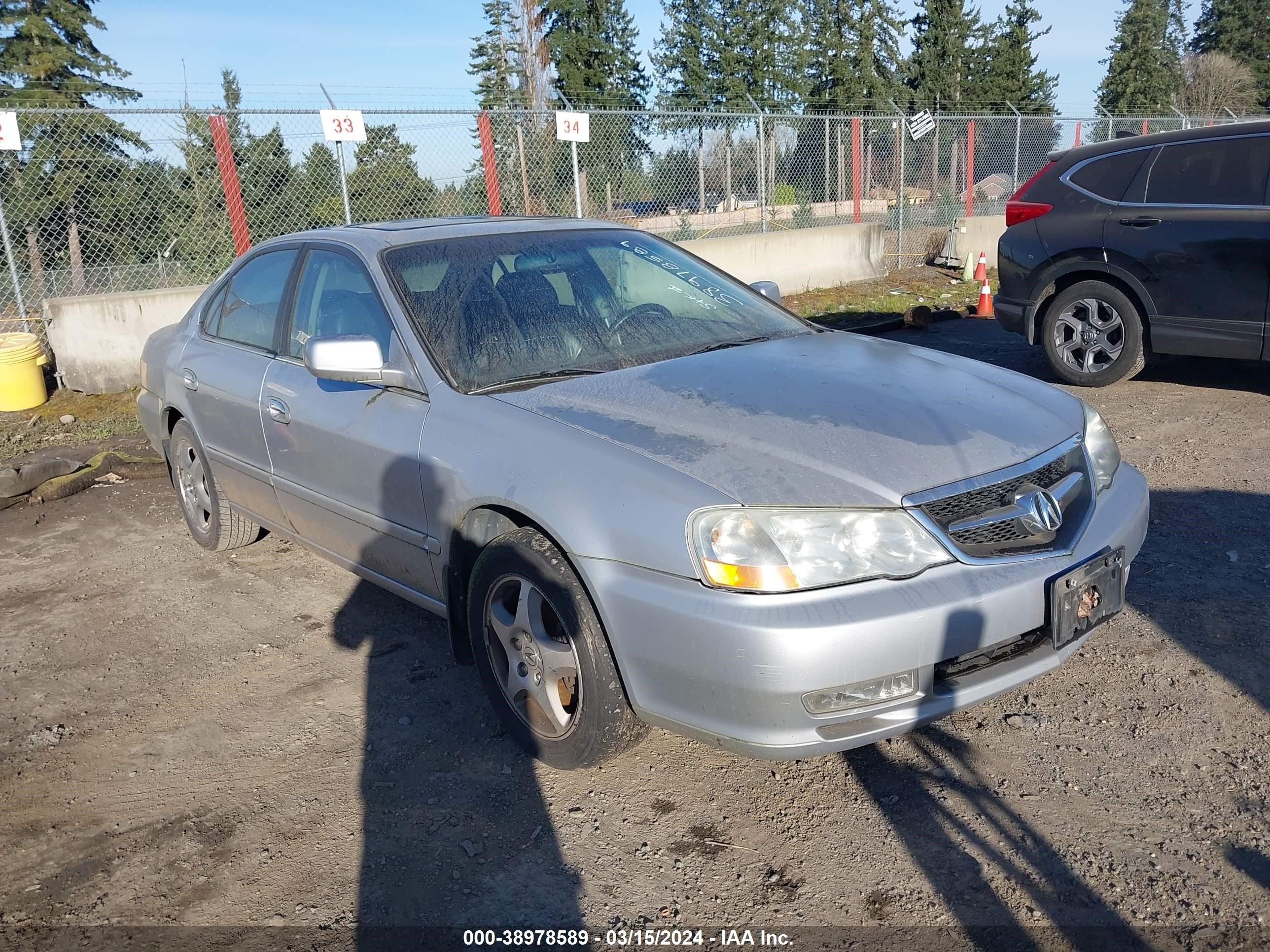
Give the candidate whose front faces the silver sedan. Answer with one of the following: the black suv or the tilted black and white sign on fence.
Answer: the tilted black and white sign on fence

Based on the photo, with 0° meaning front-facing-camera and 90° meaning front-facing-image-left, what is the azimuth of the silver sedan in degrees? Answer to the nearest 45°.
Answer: approximately 315°

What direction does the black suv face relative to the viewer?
to the viewer's right

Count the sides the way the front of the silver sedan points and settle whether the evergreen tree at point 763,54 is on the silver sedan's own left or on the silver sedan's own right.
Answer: on the silver sedan's own left

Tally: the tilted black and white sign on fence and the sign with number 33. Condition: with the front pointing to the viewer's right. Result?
0

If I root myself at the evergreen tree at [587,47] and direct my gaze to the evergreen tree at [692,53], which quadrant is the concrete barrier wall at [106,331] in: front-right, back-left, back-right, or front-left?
back-right

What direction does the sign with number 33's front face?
toward the camera

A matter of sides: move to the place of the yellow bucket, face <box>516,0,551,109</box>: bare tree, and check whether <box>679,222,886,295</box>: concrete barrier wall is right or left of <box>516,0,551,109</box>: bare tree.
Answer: right

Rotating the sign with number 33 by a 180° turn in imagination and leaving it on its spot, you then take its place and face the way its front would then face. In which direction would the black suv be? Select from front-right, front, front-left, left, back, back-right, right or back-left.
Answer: back-right

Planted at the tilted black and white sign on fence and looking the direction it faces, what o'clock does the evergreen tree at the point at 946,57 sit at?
The evergreen tree is roughly at 6 o'clock from the tilted black and white sign on fence.

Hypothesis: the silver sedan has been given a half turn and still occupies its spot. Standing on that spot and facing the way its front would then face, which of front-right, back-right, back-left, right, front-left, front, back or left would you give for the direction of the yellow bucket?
front

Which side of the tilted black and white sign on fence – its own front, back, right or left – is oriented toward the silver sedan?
front

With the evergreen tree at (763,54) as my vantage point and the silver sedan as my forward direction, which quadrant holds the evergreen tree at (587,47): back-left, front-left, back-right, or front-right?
front-right
